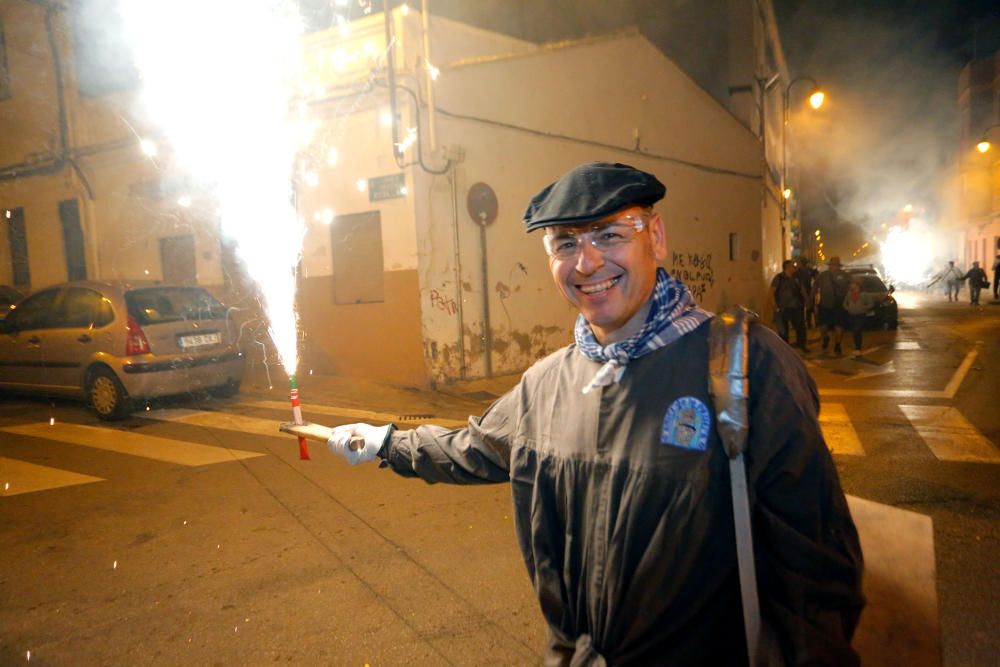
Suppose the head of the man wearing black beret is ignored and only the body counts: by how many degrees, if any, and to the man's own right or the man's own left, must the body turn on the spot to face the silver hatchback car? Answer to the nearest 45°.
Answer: approximately 90° to the man's own right

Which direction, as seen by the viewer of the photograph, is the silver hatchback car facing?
facing away from the viewer and to the left of the viewer

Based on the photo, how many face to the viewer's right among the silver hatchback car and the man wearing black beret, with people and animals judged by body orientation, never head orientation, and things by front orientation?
0

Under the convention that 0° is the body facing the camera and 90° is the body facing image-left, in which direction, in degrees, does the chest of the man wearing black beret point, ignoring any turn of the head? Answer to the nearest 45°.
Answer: approximately 45°

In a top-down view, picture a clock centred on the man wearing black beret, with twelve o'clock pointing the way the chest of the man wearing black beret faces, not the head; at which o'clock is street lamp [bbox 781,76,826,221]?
The street lamp is roughly at 5 o'clock from the man wearing black beret.

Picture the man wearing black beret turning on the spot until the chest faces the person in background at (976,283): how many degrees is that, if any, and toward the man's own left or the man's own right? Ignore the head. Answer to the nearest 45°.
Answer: approximately 180°

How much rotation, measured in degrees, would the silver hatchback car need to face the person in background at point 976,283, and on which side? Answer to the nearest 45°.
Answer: approximately 135° to its right

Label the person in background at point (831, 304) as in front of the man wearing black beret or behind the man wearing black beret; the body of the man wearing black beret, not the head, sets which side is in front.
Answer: behind

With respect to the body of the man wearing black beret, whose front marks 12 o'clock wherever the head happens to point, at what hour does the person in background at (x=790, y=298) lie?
The person in background is roughly at 5 o'clock from the man wearing black beret.

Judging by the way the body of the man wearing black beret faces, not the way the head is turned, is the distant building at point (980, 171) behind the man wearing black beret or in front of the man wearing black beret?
behind
